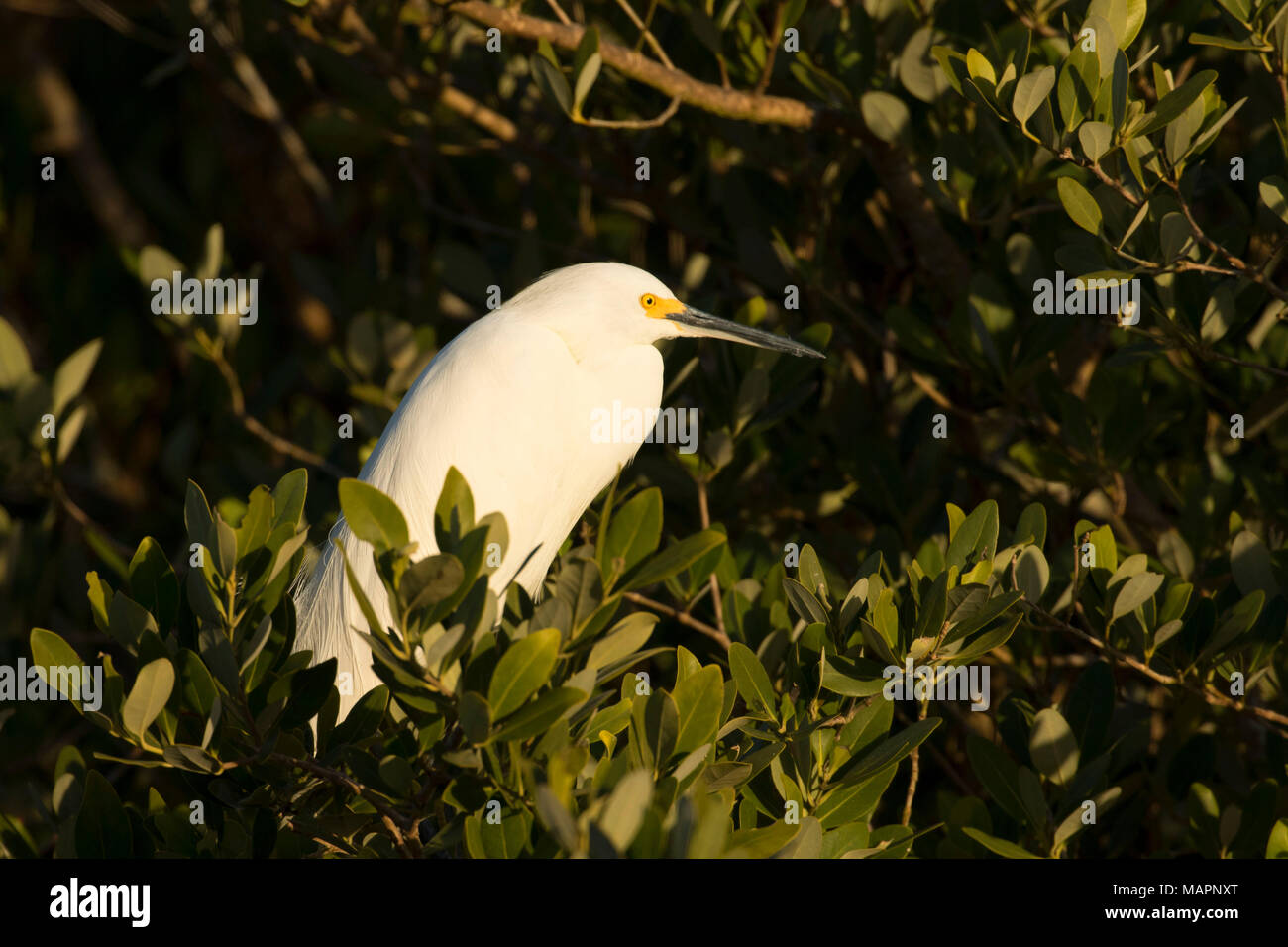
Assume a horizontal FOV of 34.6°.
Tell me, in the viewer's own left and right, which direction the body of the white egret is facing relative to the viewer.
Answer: facing to the right of the viewer
